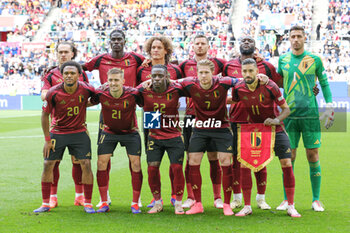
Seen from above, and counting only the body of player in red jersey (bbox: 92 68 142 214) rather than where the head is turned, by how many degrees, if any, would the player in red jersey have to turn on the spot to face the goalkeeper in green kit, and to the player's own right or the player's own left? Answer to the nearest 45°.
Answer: approximately 90° to the player's own left

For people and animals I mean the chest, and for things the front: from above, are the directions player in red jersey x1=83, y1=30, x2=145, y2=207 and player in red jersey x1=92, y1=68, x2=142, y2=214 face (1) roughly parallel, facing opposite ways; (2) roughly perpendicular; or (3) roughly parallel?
roughly parallel

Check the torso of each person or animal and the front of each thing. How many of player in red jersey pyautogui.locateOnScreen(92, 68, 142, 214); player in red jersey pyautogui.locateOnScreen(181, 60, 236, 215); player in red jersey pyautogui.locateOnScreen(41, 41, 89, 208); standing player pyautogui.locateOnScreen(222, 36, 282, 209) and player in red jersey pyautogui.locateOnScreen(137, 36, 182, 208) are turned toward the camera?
5

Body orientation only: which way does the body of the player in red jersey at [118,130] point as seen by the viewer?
toward the camera

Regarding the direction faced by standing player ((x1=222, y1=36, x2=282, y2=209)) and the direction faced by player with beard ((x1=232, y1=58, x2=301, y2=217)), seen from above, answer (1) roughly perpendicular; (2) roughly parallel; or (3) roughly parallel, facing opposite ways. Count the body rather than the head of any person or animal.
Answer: roughly parallel

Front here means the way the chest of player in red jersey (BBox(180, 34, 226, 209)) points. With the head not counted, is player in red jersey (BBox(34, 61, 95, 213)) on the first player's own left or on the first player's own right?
on the first player's own right

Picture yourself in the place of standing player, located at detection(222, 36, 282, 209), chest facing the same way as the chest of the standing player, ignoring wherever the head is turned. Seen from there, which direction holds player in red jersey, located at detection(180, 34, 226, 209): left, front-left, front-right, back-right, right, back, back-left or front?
right

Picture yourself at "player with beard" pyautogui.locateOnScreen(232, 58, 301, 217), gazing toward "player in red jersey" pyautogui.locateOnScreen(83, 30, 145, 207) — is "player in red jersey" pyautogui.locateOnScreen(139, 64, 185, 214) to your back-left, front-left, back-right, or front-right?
front-left

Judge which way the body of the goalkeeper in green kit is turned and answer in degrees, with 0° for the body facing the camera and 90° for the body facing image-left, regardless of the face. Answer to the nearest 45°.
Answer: approximately 0°

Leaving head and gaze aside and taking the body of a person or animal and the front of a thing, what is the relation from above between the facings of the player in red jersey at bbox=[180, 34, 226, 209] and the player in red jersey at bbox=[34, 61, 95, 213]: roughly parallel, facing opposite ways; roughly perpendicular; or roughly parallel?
roughly parallel

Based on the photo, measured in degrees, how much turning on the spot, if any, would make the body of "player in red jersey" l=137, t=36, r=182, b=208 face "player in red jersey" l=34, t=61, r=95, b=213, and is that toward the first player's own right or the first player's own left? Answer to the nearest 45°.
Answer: approximately 45° to the first player's own right

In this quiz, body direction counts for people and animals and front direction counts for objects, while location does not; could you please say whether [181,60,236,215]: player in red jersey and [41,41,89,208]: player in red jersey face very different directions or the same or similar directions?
same or similar directions

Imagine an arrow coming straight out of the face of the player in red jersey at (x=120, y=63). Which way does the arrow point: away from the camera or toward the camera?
toward the camera

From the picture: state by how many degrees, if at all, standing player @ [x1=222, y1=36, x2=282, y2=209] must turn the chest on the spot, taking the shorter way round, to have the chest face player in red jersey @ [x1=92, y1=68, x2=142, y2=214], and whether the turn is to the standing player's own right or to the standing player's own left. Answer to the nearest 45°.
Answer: approximately 90° to the standing player's own right
